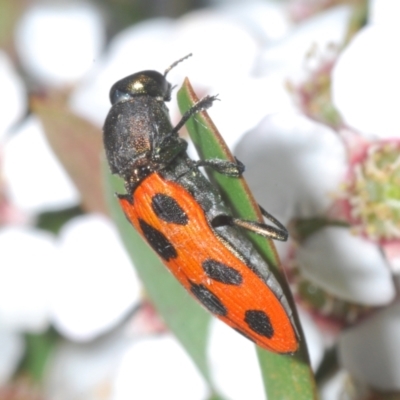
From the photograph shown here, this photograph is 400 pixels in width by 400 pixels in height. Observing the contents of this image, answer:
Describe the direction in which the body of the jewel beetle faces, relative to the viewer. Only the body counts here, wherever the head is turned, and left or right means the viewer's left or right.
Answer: facing away from the viewer and to the left of the viewer
